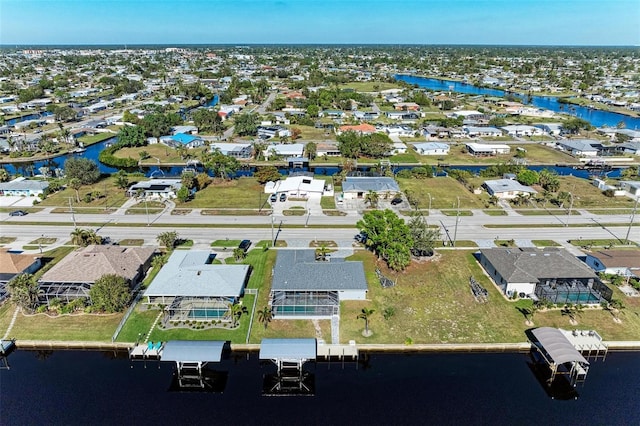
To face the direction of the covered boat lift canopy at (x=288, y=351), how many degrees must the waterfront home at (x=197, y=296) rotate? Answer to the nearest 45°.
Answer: approximately 135° to its right

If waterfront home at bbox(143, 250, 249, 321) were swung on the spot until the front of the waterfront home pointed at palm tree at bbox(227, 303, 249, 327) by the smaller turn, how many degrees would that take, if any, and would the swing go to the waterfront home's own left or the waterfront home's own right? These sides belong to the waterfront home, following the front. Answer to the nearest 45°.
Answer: approximately 135° to the waterfront home's own right

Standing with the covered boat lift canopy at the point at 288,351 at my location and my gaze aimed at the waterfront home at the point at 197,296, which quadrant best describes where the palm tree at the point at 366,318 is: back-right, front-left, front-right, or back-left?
back-right

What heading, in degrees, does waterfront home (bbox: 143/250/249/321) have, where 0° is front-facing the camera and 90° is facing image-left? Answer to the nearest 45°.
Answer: approximately 180°

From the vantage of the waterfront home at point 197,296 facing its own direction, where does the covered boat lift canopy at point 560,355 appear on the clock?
The covered boat lift canopy is roughly at 4 o'clock from the waterfront home.

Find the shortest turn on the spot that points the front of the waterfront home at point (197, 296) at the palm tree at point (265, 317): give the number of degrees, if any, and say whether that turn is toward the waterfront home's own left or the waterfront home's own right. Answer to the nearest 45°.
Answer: approximately 135° to the waterfront home's own right

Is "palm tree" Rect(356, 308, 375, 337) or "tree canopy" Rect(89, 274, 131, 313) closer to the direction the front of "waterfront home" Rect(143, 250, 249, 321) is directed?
the tree canopy

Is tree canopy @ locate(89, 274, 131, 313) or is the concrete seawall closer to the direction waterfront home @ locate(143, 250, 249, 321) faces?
the tree canopy

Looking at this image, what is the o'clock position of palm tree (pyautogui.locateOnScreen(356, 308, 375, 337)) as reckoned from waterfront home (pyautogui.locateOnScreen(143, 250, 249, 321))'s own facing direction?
The palm tree is roughly at 4 o'clock from the waterfront home.
